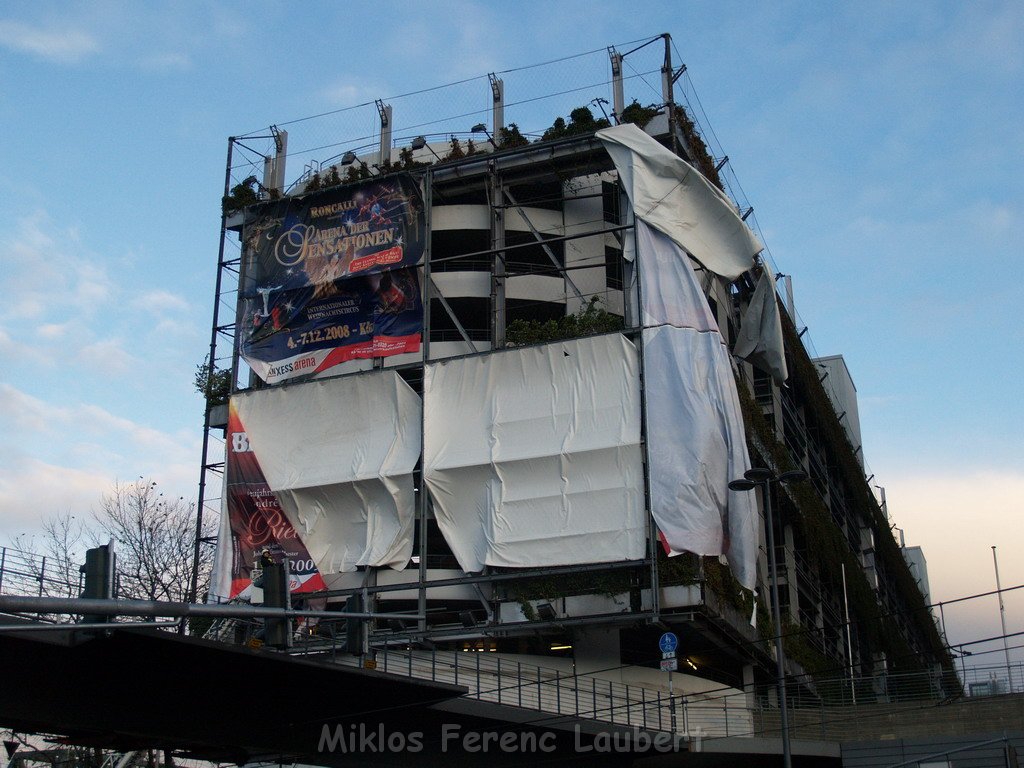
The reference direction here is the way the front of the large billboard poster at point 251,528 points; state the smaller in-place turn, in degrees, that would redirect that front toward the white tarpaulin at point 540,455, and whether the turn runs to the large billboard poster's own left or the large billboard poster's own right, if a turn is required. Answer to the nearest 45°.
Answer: approximately 45° to the large billboard poster's own left

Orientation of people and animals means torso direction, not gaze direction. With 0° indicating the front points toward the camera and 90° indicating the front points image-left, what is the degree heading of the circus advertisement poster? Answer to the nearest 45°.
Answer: approximately 0°

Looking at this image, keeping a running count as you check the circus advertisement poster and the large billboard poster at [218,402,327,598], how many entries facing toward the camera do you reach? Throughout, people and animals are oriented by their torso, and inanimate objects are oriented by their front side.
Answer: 2

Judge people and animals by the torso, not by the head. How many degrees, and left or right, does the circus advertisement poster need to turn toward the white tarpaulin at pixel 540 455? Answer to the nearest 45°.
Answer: approximately 45° to its left

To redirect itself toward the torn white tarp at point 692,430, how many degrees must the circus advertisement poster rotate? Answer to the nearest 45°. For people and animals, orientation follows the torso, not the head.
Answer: approximately 45° to its left

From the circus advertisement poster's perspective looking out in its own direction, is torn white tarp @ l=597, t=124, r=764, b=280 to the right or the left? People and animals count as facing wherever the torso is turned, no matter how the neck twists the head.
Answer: on its left

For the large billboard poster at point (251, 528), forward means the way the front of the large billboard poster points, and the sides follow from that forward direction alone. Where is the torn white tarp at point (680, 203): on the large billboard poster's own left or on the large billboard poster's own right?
on the large billboard poster's own left
